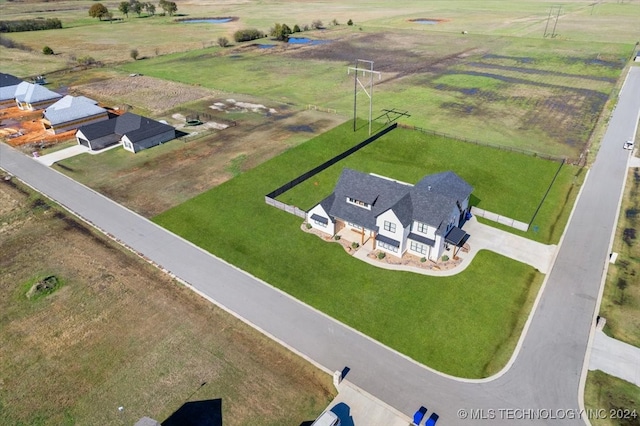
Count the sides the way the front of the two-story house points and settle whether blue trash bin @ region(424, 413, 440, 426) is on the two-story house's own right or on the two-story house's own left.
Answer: on the two-story house's own left

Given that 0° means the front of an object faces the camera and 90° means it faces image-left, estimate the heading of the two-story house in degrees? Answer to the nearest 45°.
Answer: approximately 45°
